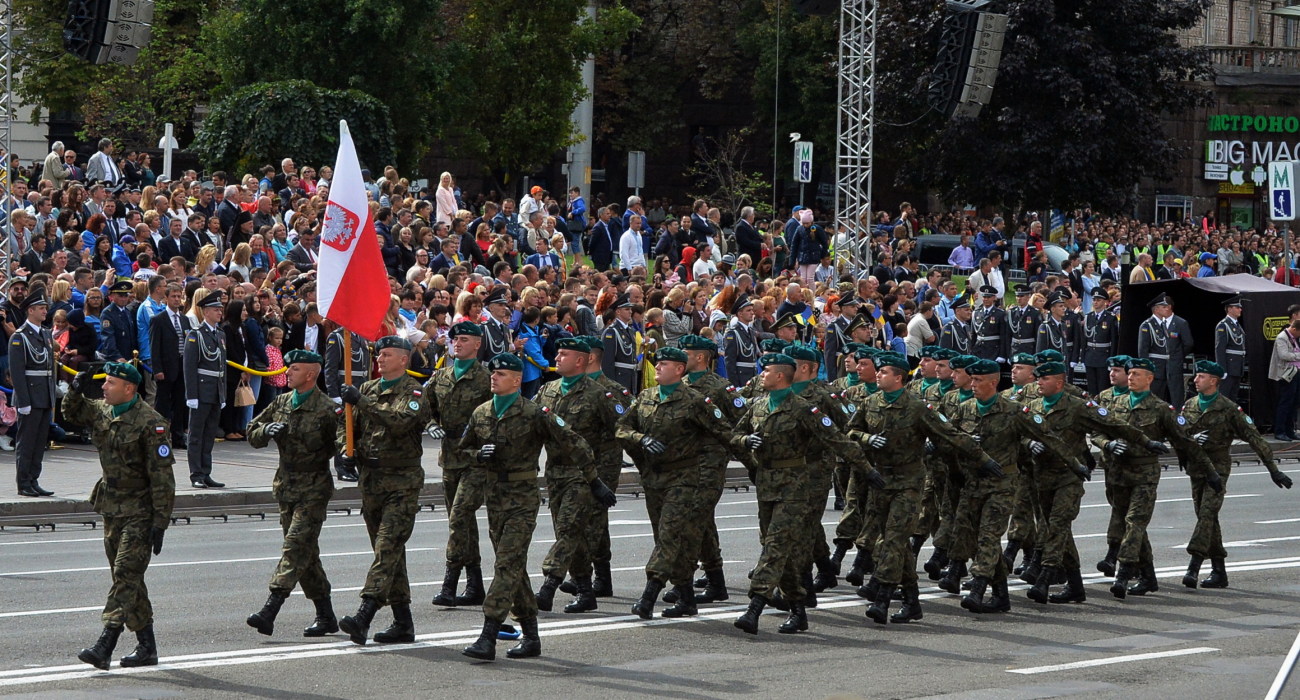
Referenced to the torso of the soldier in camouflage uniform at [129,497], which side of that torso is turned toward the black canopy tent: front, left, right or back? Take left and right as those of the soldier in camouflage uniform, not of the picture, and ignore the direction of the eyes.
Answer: back

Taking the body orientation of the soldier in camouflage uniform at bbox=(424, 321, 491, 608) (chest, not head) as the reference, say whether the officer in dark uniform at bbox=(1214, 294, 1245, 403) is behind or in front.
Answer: behind

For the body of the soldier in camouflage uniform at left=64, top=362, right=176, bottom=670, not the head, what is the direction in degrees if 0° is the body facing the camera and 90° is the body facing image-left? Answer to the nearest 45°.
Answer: approximately 45°

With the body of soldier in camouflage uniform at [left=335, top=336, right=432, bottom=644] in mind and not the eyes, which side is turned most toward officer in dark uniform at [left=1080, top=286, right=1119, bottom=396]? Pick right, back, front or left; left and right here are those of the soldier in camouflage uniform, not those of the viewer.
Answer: back

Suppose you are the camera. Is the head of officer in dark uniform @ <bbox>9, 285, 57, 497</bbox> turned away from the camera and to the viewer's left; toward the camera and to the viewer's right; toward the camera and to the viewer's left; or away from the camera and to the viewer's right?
toward the camera and to the viewer's right

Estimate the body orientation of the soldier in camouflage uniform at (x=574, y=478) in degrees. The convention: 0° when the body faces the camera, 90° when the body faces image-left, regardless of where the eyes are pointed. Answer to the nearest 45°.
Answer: approximately 45°

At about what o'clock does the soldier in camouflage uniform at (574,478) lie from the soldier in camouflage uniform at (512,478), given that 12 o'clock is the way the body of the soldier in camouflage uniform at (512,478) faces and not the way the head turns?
the soldier in camouflage uniform at (574,478) is roughly at 5 o'clock from the soldier in camouflage uniform at (512,478).

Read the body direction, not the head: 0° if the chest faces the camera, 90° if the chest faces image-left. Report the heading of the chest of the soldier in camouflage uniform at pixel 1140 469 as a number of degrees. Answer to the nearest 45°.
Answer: approximately 45°

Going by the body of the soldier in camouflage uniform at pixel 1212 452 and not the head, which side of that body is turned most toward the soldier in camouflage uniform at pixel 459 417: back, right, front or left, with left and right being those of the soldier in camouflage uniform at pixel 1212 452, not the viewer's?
front

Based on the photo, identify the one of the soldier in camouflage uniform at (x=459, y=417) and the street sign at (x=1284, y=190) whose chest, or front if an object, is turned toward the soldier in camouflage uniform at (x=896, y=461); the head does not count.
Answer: the street sign

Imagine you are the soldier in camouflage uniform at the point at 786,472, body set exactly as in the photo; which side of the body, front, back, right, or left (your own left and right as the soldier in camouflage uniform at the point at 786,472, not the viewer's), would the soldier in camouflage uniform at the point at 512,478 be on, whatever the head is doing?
front

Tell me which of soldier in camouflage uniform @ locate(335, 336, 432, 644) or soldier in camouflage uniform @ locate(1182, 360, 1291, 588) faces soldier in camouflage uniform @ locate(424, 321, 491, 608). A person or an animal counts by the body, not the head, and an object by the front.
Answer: soldier in camouflage uniform @ locate(1182, 360, 1291, 588)

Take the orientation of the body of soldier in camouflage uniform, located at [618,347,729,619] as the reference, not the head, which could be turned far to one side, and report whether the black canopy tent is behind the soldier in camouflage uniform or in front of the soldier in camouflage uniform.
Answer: behind

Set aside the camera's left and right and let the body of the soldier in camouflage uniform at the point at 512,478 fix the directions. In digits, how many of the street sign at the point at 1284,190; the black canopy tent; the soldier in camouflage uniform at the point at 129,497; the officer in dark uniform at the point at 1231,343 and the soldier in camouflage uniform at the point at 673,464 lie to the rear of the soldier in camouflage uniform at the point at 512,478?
4

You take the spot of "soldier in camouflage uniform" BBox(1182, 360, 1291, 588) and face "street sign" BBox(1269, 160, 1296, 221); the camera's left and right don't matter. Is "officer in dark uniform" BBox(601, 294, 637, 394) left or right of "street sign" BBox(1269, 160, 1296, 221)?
left
